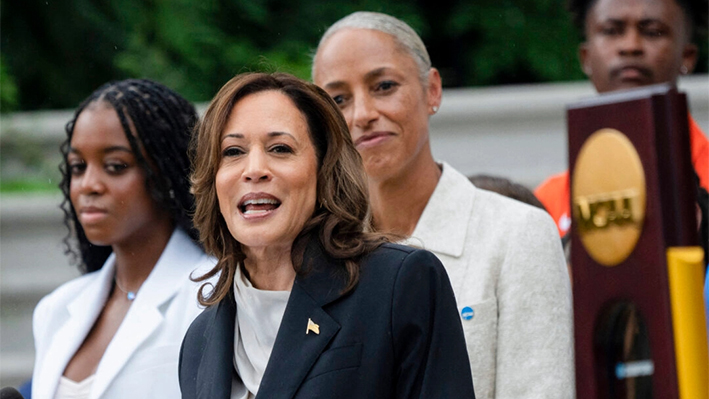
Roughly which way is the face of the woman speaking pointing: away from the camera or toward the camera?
toward the camera

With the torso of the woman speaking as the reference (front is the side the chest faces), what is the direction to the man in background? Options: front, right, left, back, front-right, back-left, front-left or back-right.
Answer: back

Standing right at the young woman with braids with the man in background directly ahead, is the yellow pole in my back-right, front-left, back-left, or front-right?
front-right

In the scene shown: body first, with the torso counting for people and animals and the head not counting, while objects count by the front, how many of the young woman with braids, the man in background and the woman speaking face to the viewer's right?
0

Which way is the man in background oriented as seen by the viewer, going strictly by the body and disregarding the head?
toward the camera

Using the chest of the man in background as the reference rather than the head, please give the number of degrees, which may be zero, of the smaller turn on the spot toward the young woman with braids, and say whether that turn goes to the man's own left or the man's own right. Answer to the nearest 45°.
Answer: approximately 45° to the man's own right

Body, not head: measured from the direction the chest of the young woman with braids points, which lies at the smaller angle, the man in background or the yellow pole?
the yellow pole

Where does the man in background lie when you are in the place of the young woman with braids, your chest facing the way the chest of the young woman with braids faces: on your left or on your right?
on your left

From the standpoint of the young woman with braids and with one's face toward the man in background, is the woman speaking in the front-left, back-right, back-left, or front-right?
front-right

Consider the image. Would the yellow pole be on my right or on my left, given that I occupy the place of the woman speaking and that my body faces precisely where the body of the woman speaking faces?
on my left

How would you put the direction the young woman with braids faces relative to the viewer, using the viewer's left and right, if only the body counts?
facing the viewer and to the left of the viewer

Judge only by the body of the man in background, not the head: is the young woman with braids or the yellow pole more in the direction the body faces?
the yellow pole

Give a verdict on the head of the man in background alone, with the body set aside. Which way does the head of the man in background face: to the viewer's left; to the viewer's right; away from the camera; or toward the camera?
toward the camera

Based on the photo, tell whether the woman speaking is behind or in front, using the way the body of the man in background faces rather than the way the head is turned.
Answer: in front

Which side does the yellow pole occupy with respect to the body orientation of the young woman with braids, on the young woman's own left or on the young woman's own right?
on the young woman's own left

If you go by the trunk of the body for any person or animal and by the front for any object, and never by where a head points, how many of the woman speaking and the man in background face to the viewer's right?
0
